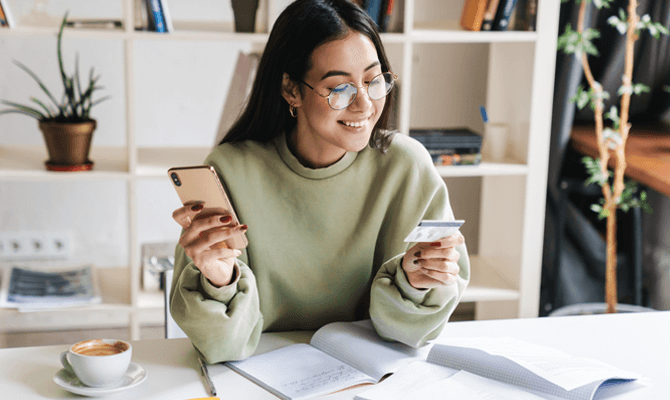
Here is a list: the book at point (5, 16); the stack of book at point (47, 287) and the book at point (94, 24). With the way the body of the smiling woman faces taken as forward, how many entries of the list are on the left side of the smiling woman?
0

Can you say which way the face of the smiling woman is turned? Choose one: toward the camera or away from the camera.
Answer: toward the camera

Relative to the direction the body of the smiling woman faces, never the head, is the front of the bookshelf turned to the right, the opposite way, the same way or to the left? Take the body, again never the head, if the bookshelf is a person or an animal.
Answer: the same way

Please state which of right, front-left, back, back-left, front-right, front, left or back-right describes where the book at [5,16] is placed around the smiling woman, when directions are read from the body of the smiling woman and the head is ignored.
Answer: back-right

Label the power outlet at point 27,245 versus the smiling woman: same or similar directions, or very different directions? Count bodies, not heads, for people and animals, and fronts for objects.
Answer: same or similar directions

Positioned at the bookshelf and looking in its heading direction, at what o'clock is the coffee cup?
The coffee cup is roughly at 12 o'clock from the bookshelf.

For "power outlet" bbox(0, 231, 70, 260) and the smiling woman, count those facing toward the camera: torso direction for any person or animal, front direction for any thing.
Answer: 2

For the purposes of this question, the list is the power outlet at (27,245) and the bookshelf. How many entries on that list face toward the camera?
2

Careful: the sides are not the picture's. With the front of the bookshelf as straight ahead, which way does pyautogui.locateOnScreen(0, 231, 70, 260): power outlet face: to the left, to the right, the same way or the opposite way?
the same way

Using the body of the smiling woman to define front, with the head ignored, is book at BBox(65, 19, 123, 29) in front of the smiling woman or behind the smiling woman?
behind

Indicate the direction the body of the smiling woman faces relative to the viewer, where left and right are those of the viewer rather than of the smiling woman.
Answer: facing the viewer

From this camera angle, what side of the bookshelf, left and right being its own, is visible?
front

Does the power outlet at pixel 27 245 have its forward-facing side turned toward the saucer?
yes

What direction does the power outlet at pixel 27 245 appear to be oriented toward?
toward the camera
